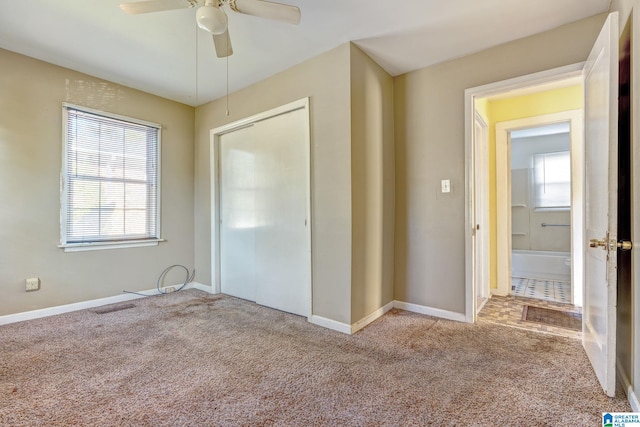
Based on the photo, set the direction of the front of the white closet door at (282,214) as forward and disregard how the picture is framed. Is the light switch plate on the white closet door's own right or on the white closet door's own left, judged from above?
on the white closet door's own left

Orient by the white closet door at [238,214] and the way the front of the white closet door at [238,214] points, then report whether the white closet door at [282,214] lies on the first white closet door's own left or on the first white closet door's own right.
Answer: on the first white closet door's own left

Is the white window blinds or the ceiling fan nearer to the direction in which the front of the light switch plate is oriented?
the ceiling fan

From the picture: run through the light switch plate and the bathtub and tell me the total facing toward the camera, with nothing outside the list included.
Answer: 2

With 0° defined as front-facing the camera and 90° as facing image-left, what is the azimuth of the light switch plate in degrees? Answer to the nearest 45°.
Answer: approximately 0°

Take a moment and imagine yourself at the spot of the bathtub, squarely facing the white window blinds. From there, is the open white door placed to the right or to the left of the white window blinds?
left

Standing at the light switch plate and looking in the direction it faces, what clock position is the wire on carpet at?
The wire on carpet is roughly at 3 o'clock from the light switch plate.

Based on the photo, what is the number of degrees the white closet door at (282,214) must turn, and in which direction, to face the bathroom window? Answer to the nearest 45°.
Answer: approximately 135° to its left

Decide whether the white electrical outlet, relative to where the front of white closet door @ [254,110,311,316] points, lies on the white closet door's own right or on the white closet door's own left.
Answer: on the white closet door's own right

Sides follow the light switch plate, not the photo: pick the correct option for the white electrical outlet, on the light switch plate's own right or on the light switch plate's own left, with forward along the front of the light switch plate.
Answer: on the light switch plate's own right

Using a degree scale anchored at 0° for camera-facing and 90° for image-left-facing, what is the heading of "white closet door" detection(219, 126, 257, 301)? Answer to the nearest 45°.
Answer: approximately 45°

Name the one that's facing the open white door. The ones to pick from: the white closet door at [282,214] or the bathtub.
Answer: the bathtub

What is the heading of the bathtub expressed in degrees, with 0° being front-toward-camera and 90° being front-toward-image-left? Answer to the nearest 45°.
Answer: approximately 0°
